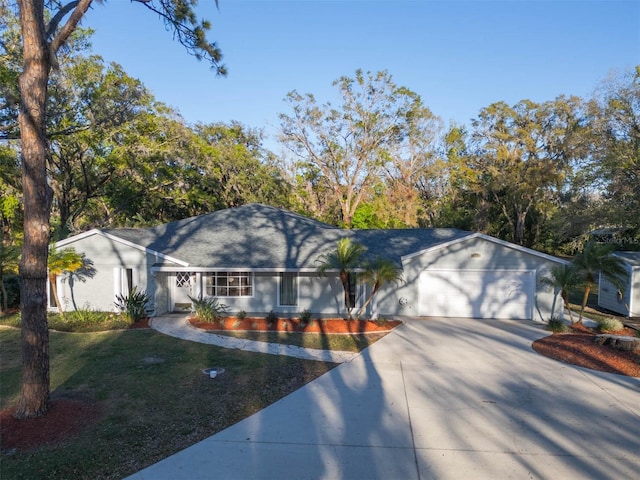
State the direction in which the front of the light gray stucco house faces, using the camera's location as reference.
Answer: facing the viewer

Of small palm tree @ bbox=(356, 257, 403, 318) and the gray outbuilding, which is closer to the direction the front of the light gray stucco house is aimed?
the small palm tree

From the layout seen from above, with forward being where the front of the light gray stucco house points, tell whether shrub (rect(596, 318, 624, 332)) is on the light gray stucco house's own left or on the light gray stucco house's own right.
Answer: on the light gray stucco house's own left

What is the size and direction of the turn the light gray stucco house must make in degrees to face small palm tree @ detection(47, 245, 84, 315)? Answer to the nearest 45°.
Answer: approximately 90° to its right

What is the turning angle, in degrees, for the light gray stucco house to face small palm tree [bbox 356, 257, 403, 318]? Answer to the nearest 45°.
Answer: approximately 45° to its left
